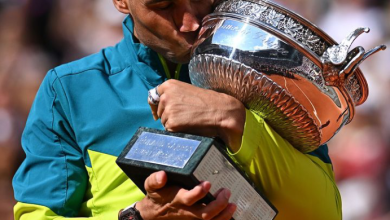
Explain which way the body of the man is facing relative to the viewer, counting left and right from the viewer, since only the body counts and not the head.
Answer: facing the viewer and to the right of the viewer
